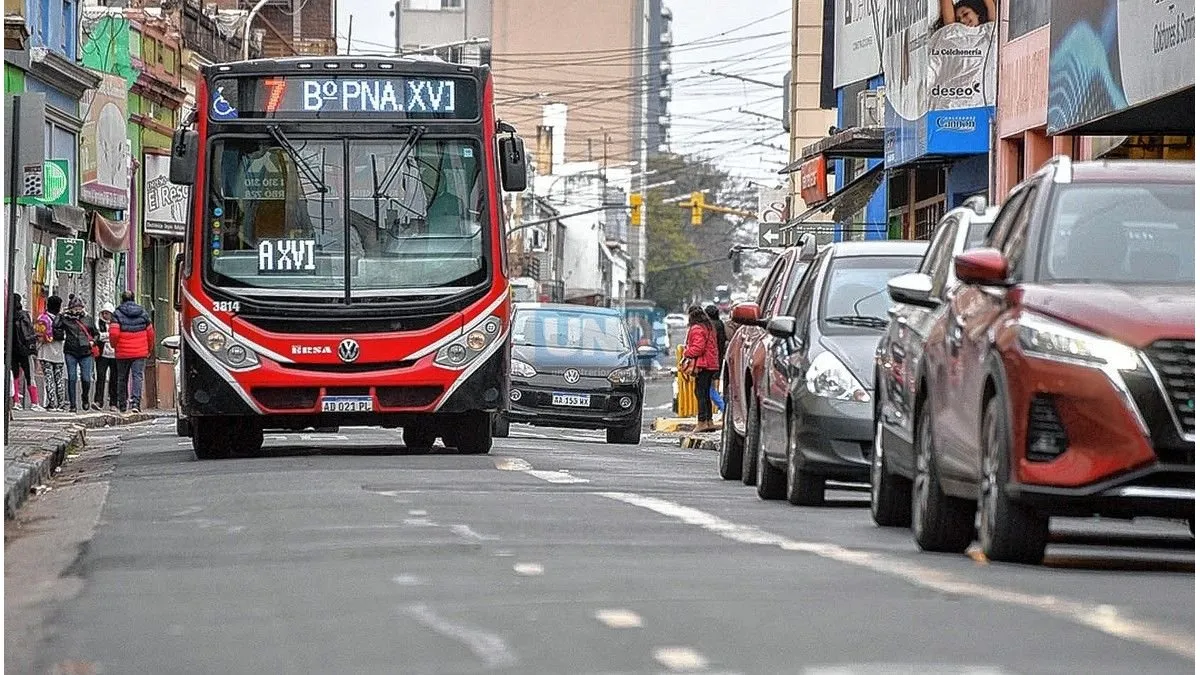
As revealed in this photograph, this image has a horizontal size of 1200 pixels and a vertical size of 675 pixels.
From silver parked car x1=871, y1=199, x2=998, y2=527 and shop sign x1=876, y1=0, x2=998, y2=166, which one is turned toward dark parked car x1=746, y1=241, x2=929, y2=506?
the shop sign

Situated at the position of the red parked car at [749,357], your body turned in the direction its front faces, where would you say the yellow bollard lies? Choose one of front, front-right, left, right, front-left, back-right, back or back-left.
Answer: back

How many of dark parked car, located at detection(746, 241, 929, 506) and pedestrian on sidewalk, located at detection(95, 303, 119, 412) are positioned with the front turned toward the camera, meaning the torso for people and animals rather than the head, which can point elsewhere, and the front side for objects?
2

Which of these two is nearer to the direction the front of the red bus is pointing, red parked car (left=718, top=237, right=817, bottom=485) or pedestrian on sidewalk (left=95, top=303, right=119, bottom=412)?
the red parked car

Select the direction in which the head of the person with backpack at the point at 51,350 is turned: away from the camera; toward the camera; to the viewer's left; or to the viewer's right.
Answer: away from the camera
